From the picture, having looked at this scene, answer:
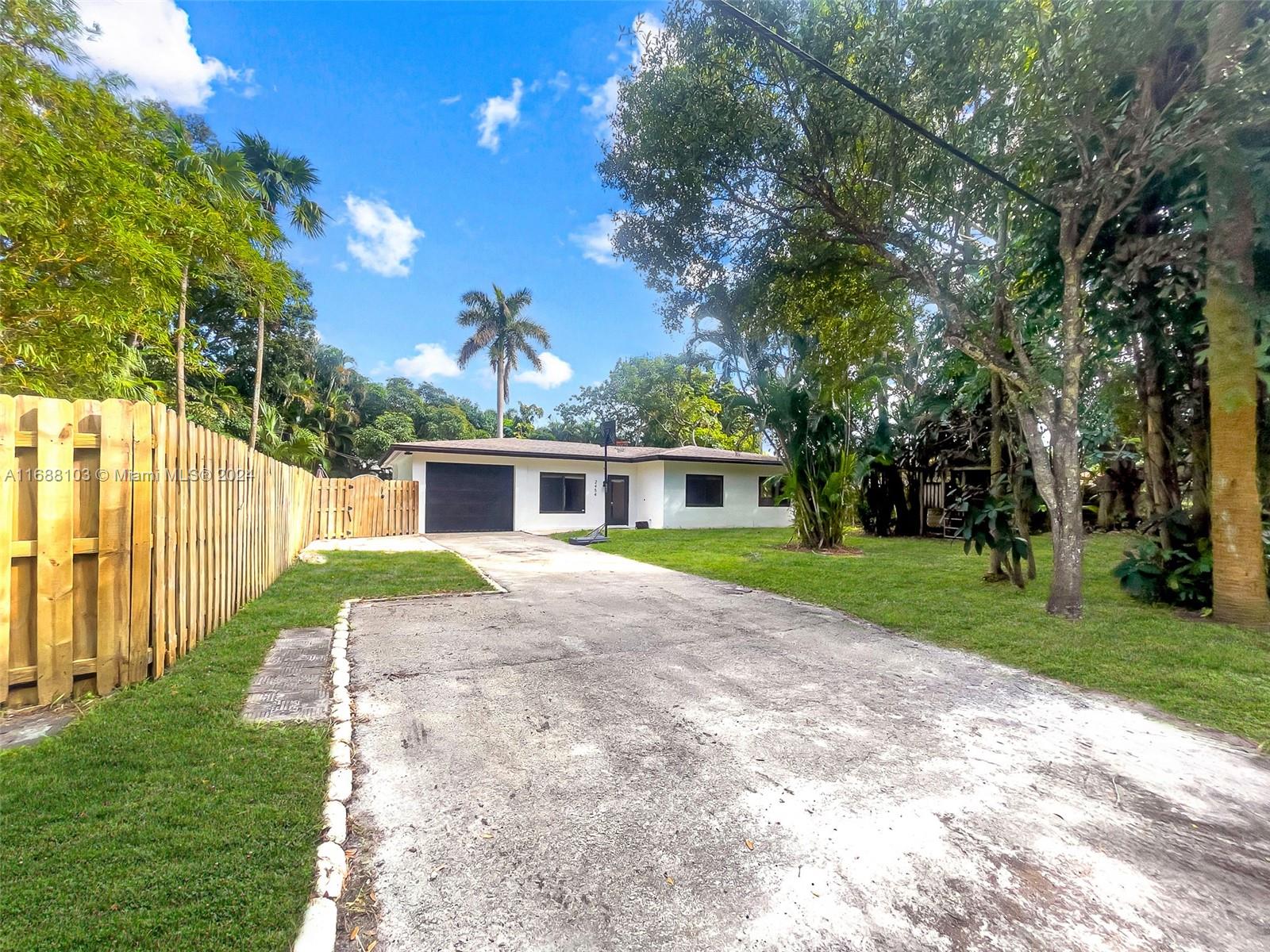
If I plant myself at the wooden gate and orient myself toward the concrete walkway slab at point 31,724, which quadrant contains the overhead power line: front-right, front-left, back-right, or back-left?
front-left

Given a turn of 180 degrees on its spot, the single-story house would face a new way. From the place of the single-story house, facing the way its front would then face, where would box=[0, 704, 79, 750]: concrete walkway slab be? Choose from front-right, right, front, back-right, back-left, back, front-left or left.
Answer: back

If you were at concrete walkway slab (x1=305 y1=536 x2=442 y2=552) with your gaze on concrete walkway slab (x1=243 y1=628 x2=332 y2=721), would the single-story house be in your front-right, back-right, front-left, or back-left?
back-left

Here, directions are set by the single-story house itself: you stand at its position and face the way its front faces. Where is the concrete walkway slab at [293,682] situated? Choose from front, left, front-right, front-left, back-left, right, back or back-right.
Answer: front

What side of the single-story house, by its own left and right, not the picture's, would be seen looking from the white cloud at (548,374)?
back

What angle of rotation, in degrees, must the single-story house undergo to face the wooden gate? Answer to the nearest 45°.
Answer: approximately 45° to its right

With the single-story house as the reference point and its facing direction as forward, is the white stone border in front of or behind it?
in front

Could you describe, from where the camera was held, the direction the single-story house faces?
facing the viewer

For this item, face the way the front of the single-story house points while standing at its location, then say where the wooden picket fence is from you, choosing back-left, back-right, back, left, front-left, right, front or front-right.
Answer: front
